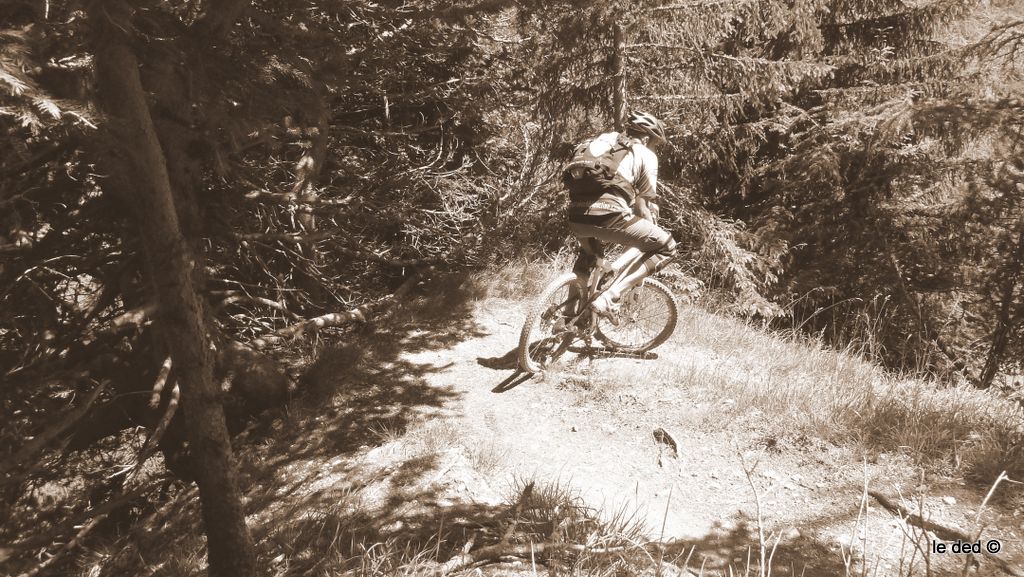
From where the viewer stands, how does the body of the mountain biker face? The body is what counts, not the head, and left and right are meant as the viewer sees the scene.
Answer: facing away from the viewer and to the right of the viewer

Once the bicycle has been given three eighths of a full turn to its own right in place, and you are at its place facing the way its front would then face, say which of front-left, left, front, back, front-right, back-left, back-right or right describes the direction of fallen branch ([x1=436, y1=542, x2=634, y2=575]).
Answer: front

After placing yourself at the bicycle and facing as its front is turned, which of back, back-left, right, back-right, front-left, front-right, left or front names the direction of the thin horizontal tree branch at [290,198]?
back-left

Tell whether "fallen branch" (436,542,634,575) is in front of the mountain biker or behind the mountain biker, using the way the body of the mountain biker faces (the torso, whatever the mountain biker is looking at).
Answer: behind

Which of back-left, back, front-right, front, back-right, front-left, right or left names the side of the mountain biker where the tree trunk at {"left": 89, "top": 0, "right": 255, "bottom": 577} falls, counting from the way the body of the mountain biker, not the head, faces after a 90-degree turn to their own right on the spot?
right

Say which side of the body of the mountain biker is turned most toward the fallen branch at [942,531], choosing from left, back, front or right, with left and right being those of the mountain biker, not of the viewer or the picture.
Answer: right

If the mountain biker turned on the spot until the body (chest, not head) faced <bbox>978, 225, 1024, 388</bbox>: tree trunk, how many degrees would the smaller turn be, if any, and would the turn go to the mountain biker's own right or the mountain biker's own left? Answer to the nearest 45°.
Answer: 0° — they already face it

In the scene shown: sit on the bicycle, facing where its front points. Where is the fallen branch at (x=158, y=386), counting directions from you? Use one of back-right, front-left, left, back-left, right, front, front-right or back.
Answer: back

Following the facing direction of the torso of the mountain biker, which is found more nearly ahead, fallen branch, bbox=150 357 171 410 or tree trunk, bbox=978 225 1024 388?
the tree trunk

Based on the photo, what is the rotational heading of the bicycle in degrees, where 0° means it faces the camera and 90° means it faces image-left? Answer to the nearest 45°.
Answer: approximately 225°

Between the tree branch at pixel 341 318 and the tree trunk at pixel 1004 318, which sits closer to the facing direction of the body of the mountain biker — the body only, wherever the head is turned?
the tree trunk
